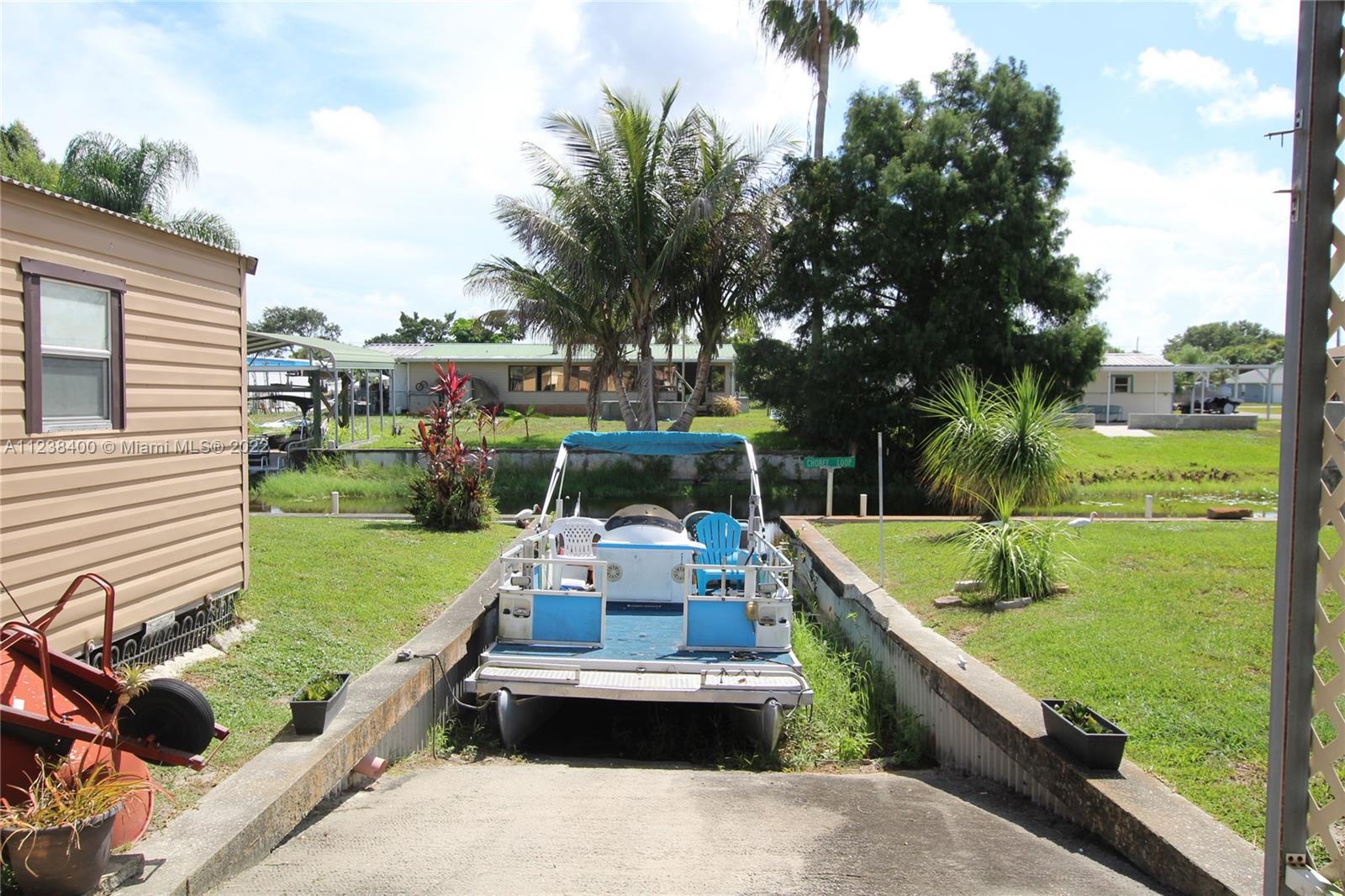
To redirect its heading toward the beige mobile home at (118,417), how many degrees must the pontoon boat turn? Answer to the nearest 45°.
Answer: approximately 90° to its right

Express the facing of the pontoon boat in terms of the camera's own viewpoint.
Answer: facing the viewer

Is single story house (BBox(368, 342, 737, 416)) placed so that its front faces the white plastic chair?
yes

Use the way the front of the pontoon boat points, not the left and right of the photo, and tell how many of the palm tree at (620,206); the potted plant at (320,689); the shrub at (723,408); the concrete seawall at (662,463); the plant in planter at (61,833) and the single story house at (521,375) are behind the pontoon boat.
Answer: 4

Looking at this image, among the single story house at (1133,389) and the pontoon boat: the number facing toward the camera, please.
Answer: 2

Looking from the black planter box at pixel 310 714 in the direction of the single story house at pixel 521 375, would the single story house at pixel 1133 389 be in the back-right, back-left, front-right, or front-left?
front-right

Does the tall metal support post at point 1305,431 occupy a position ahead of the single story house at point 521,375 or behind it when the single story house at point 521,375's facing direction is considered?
ahead

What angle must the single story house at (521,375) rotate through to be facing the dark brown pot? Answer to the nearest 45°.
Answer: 0° — it already faces it

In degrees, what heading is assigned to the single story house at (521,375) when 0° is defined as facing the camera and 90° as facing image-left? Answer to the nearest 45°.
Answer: approximately 0°

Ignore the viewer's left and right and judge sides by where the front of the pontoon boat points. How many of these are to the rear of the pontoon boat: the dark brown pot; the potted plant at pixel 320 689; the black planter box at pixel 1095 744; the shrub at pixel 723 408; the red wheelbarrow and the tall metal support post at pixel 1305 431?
1

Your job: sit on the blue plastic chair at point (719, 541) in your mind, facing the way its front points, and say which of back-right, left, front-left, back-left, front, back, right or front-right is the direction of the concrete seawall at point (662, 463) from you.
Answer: back

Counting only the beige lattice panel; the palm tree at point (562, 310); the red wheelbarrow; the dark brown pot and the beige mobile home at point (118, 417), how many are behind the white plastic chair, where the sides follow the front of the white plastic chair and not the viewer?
1
